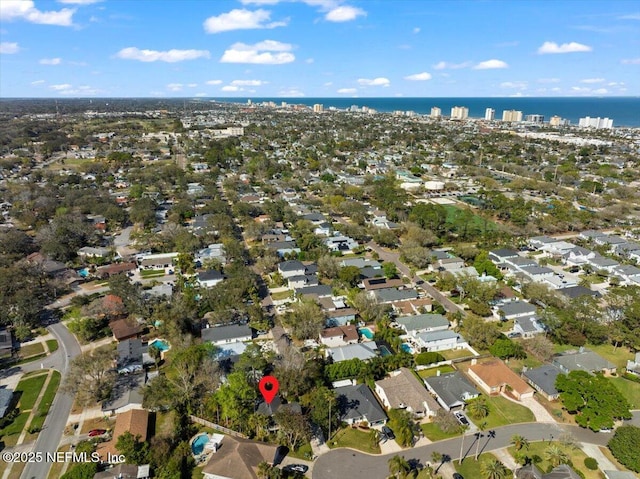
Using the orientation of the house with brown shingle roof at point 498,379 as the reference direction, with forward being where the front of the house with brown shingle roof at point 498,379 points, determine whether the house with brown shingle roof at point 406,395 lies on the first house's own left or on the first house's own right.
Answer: on the first house's own right

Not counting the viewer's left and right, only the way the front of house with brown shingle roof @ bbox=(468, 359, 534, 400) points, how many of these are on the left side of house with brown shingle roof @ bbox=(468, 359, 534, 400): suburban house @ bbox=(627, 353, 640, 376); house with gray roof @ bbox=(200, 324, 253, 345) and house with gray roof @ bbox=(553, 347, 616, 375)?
2

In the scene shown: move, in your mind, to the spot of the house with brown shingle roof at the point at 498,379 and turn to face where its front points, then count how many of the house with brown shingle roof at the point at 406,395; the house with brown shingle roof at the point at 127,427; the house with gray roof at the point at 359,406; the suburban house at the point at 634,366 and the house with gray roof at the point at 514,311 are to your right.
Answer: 3

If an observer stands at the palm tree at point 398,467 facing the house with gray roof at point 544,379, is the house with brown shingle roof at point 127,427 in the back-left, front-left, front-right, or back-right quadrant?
back-left

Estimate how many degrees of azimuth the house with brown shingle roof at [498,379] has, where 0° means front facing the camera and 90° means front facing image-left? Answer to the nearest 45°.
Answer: approximately 315°

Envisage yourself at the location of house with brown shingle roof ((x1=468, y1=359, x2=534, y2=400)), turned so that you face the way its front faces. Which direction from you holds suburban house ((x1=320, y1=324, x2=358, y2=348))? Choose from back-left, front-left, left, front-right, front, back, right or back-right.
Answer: back-right

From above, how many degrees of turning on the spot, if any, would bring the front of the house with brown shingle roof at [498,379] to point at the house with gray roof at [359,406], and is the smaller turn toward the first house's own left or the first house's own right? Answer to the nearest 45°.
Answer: approximately 90° to the first house's own right

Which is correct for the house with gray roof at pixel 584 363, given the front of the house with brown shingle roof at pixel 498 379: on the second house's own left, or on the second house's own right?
on the second house's own left

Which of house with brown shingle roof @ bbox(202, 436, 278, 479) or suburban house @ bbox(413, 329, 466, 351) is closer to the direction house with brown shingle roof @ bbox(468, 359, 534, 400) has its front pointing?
the house with brown shingle roof

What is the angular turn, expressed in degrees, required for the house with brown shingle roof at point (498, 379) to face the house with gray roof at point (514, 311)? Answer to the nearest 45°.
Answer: approximately 135° to its left

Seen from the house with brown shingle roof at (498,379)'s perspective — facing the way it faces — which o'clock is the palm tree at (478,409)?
The palm tree is roughly at 2 o'clock from the house with brown shingle roof.

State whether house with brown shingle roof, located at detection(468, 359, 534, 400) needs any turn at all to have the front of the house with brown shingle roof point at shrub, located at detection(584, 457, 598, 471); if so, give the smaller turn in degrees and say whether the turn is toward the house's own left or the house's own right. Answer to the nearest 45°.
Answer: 0° — it already faces it
